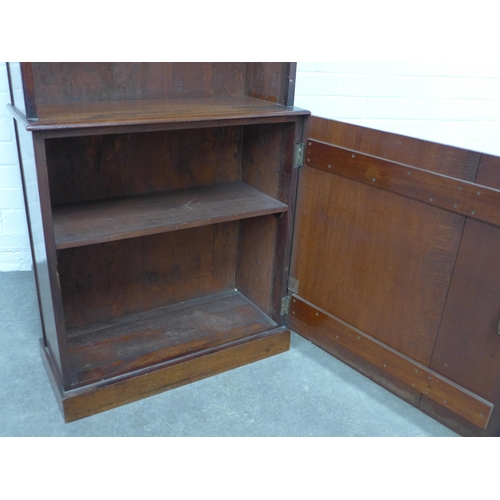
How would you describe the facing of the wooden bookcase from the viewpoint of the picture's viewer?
facing the viewer and to the right of the viewer
